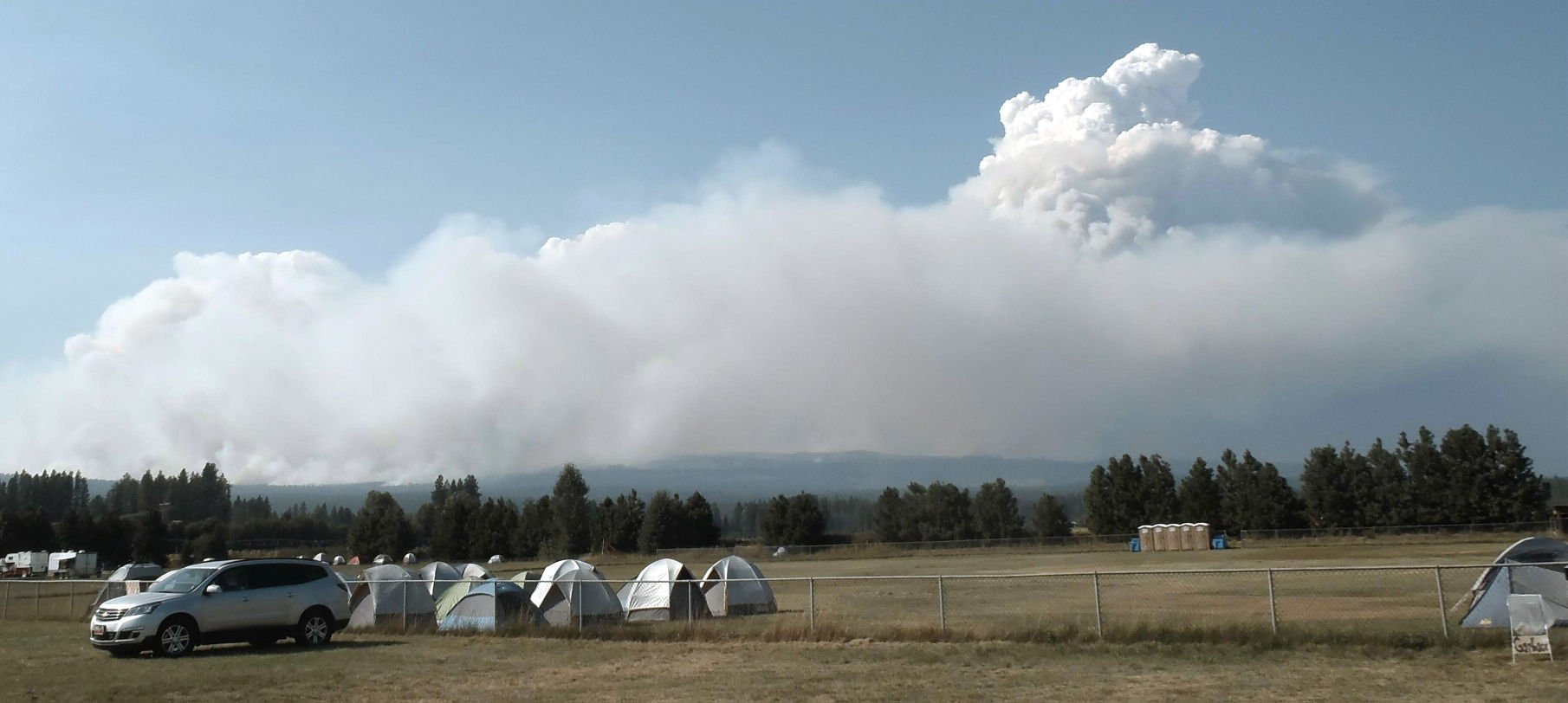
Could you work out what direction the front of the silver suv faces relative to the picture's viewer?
facing the viewer and to the left of the viewer

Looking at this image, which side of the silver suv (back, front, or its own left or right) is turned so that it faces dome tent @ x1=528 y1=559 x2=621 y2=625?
back

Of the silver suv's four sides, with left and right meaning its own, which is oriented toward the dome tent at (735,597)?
back

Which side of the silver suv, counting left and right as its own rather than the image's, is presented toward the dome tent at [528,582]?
back

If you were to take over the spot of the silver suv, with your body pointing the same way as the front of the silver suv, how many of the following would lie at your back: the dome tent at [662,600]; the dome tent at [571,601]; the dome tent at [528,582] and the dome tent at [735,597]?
4

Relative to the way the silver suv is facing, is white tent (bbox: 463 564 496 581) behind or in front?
behind

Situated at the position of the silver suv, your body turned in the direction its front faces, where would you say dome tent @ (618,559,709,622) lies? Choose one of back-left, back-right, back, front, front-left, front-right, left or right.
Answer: back

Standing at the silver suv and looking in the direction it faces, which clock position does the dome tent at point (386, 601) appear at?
The dome tent is roughly at 5 o'clock from the silver suv.

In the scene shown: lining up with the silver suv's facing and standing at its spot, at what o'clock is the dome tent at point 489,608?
The dome tent is roughly at 6 o'clock from the silver suv.
